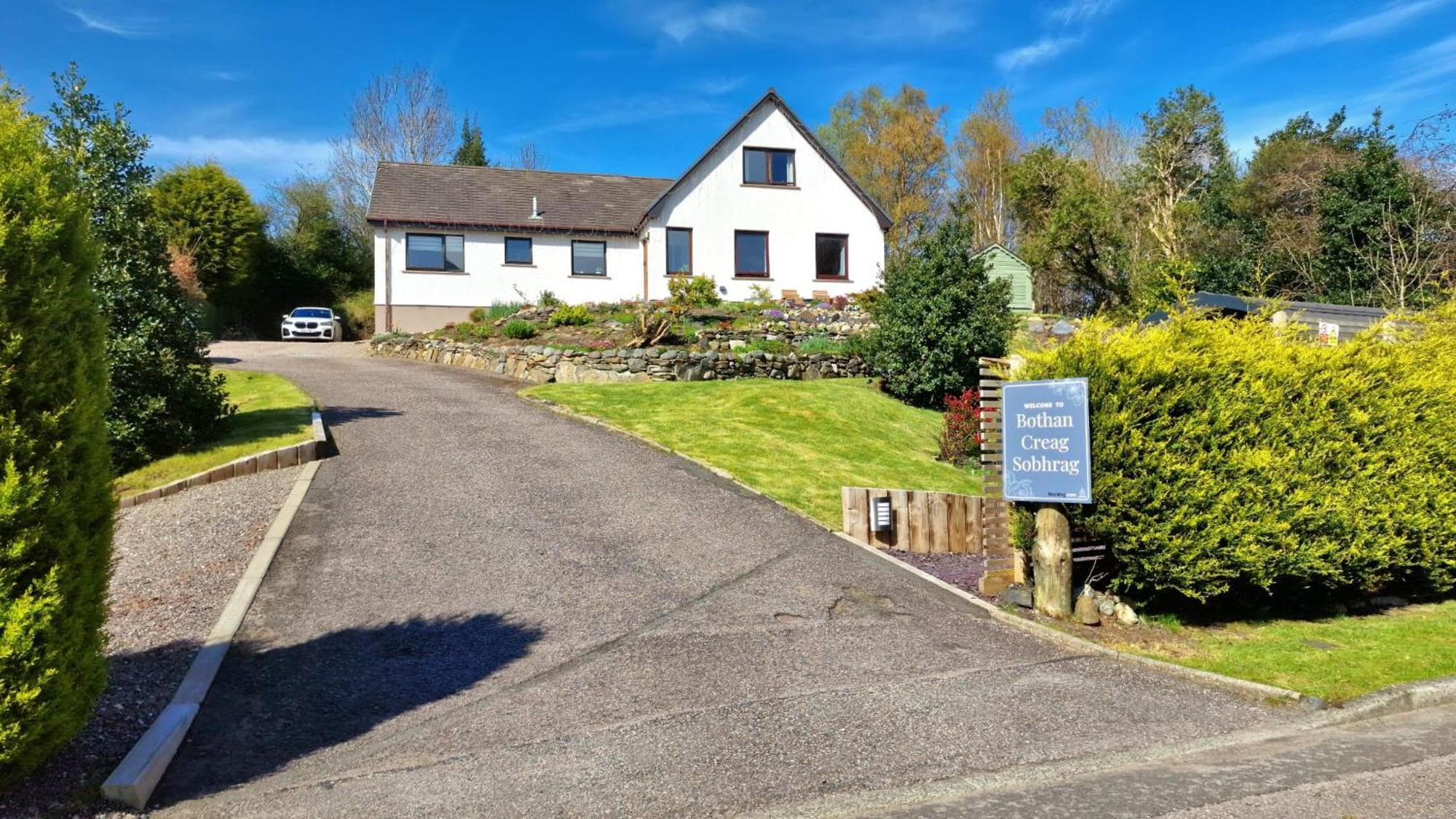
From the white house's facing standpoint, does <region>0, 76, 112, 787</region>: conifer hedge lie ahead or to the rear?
ahead

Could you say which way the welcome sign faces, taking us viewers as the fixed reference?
facing the viewer

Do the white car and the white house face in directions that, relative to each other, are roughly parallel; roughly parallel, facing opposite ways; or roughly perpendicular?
roughly parallel

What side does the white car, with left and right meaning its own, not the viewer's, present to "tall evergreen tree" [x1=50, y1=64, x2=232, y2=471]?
front

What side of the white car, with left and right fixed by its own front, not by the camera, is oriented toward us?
front

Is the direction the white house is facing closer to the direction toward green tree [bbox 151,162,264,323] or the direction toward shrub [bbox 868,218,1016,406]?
the shrub

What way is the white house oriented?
toward the camera

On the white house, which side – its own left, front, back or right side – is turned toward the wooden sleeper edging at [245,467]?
front

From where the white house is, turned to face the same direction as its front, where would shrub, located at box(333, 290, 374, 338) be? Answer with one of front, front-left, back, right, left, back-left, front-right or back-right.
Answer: back-right

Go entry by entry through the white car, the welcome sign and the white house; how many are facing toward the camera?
3

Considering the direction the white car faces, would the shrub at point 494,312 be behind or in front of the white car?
in front

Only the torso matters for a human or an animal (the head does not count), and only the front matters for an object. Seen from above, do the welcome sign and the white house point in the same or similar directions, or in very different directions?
same or similar directions
